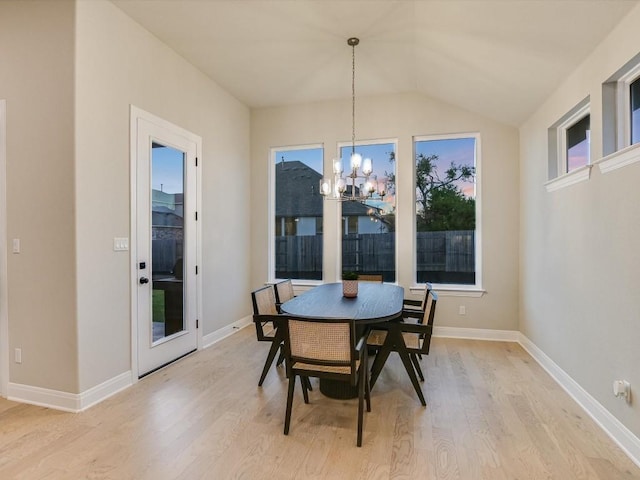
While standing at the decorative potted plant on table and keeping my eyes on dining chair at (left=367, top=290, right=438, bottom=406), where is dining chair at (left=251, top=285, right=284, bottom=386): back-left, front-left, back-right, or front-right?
back-right

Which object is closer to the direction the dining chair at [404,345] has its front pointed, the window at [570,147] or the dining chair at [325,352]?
the dining chair

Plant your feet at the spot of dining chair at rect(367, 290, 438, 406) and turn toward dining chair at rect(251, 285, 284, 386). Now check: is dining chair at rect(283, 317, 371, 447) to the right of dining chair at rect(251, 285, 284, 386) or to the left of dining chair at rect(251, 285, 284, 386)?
left

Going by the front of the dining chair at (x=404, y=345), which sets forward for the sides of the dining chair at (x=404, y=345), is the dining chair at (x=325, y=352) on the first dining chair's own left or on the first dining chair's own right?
on the first dining chair's own left

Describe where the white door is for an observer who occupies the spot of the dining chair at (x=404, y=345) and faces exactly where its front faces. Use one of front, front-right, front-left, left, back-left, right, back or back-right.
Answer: front

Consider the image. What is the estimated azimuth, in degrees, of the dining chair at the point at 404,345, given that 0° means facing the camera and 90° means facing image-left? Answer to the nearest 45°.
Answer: approximately 90°

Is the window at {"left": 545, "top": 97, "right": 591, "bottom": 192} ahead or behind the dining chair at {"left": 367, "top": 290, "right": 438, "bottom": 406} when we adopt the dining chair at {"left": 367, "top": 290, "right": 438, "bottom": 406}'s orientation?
behind

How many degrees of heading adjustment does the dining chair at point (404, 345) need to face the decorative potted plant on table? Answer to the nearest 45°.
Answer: approximately 45° to its right

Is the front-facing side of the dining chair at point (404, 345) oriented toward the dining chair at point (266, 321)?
yes

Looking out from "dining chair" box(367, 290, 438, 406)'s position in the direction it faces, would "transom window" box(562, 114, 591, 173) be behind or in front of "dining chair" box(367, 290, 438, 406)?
behind

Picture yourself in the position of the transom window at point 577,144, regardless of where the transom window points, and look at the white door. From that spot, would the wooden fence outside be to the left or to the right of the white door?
right

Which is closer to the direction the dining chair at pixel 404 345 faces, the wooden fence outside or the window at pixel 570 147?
the wooden fence outside

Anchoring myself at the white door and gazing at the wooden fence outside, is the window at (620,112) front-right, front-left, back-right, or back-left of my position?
front-right
